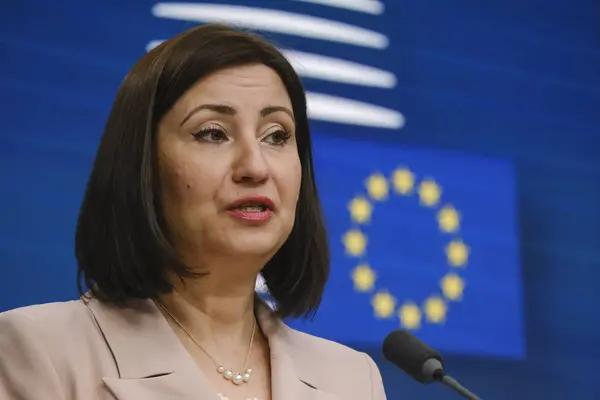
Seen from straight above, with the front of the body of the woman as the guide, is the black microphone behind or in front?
in front

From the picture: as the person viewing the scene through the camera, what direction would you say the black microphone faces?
facing away from the viewer and to the left of the viewer

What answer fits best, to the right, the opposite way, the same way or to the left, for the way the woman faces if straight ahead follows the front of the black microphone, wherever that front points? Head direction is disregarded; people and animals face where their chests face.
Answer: the opposite way

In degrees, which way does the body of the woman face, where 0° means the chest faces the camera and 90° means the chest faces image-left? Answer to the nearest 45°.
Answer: approximately 315°

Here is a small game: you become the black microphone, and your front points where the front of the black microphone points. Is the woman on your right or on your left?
on your left

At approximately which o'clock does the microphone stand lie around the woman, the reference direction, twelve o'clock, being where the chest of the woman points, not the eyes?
The microphone stand is roughly at 11 o'clock from the woman.
